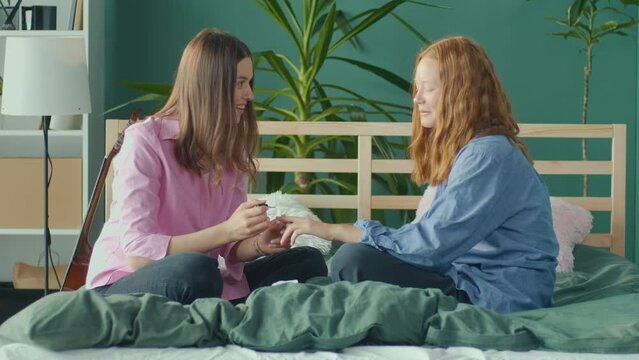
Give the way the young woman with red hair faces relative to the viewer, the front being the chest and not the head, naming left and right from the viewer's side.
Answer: facing to the left of the viewer

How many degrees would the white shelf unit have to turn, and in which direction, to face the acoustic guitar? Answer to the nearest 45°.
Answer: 0° — it already faces it

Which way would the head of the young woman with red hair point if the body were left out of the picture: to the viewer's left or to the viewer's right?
to the viewer's left

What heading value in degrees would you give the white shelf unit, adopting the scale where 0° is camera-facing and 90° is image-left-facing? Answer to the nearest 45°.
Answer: approximately 0°
